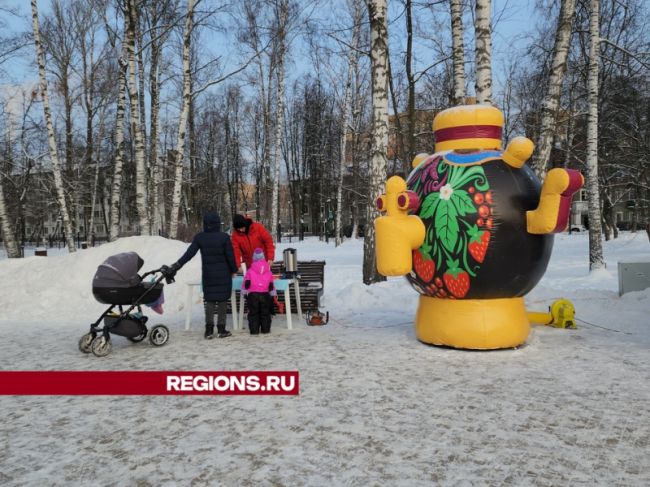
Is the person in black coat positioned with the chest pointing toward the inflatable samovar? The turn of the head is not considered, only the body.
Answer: no

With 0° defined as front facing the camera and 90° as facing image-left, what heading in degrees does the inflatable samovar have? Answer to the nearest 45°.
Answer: approximately 45°

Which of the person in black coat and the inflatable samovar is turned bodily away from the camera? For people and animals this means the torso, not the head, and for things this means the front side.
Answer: the person in black coat

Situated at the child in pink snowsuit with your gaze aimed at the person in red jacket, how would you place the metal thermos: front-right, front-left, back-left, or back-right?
front-right

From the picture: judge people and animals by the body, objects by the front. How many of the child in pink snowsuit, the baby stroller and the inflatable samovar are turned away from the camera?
1

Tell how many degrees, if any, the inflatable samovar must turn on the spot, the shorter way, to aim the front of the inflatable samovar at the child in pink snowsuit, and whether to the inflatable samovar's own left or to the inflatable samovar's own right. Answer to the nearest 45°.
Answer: approximately 45° to the inflatable samovar's own right

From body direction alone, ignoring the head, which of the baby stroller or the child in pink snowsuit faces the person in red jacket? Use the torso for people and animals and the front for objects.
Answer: the child in pink snowsuit

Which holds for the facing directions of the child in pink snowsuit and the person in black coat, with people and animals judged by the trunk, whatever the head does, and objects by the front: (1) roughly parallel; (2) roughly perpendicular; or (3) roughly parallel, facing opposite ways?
roughly parallel

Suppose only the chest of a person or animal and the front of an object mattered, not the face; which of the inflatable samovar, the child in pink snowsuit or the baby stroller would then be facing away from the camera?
the child in pink snowsuit

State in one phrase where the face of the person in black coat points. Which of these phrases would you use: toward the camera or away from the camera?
away from the camera

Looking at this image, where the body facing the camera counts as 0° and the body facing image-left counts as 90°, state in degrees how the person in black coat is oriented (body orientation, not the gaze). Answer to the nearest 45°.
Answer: approximately 180°

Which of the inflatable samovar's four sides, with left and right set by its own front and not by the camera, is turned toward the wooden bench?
right

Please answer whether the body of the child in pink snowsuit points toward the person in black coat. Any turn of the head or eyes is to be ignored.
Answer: no

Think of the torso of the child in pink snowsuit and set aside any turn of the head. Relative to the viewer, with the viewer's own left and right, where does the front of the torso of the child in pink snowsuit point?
facing away from the viewer

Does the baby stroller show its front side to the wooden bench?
no

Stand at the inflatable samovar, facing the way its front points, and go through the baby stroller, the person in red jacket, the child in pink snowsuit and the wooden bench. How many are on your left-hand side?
0

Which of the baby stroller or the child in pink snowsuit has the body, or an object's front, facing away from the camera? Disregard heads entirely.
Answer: the child in pink snowsuit

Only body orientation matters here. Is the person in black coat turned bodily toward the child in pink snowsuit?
no

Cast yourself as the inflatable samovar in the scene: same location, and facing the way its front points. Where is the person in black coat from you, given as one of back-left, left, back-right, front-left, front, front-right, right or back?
front-right

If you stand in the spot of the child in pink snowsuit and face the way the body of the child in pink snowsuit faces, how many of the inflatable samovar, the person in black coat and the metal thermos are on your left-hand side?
1
